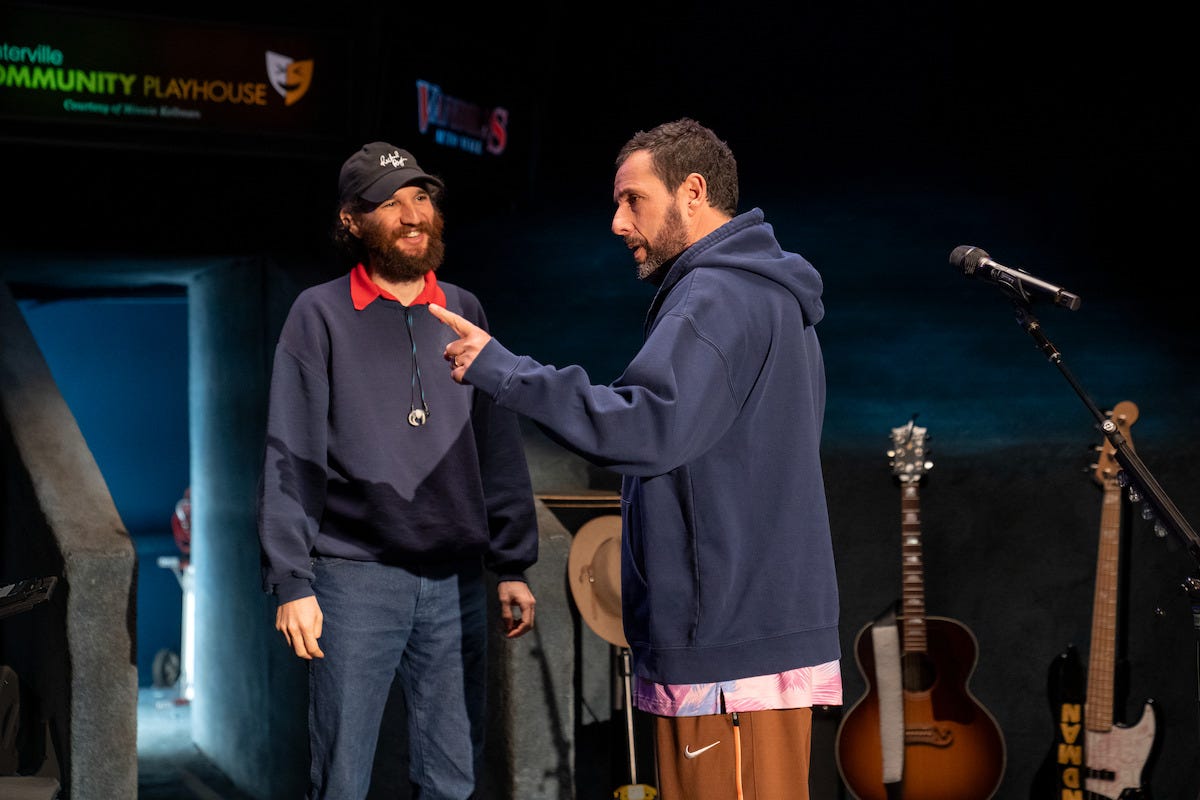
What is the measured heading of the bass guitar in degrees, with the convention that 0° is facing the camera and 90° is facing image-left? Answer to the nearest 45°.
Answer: approximately 0°

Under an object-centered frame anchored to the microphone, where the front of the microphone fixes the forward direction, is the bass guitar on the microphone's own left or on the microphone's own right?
on the microphone's own right

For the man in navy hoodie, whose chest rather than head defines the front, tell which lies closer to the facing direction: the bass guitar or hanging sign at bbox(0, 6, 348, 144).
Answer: the hanging sign

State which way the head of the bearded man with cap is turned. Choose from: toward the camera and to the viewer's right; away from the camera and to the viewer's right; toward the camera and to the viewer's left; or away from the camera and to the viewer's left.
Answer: toward the camera and to the viewer's right

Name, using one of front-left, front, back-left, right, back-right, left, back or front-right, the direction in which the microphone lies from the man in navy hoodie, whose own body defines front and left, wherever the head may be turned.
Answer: back-right

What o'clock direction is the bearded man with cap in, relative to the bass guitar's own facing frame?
The bearded man with cap is roughly at 1 o'clock from the bass guitar.

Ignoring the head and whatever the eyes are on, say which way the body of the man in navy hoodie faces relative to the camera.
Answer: to the viewer's left

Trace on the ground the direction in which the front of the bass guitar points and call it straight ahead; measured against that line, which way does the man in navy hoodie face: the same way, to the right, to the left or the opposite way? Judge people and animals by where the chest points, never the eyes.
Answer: to the right

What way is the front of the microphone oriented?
to the viewer's left

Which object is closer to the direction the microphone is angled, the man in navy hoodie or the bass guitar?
the man in navy hoodie
